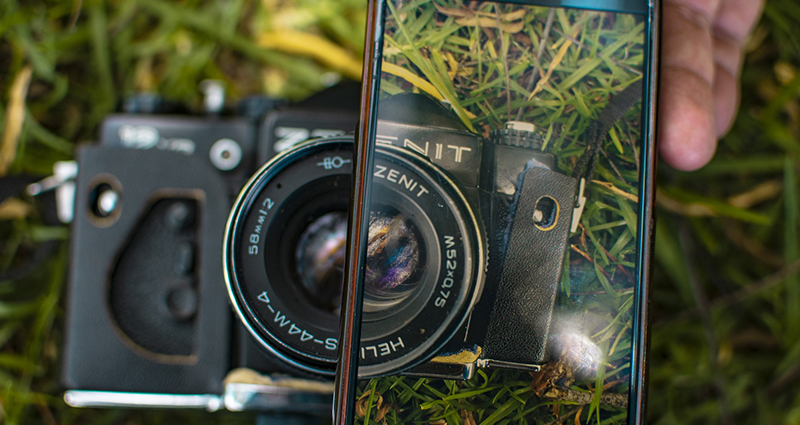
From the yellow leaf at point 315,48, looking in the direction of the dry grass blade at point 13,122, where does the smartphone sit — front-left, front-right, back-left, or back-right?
back-left

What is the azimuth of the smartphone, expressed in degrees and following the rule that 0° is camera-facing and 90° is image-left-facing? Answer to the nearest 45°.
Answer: approximately 0°
